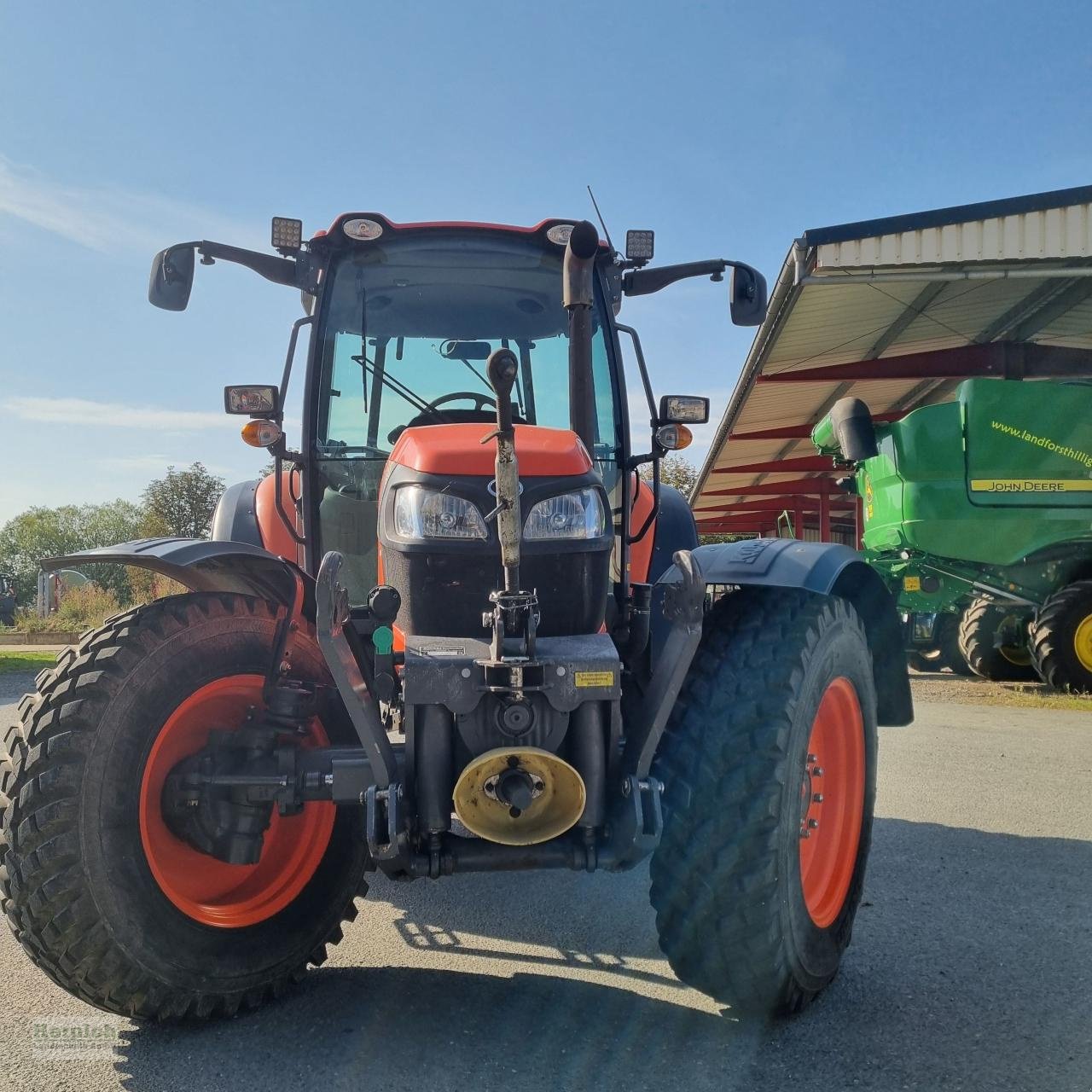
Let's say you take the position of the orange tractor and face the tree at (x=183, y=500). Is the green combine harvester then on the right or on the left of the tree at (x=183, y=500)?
right

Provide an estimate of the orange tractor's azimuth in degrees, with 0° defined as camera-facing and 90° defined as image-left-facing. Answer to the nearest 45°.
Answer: approximately 0°

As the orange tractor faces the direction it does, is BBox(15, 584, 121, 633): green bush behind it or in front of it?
behind

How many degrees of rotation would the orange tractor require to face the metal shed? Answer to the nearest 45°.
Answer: approximately 135° to its left

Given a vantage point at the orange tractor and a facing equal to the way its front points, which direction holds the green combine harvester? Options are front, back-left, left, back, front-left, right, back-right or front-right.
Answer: back-left

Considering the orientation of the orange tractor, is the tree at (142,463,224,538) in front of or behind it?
behind
